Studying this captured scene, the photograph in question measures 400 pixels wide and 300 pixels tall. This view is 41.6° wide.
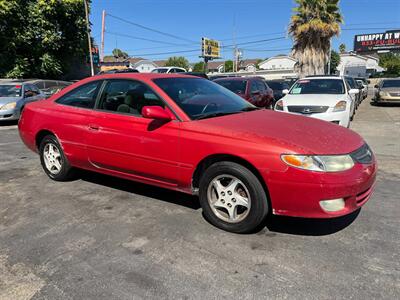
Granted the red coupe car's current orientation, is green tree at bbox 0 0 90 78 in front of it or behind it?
behind

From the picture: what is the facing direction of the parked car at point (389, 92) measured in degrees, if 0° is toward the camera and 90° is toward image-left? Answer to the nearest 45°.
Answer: approximately 0°

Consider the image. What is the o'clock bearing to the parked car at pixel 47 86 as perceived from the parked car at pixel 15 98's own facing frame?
the parked car at pixel 47 86 is roughly at 5 o'clock from the parked car at pixel 15 98.

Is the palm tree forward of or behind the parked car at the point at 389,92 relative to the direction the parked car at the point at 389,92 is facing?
behind

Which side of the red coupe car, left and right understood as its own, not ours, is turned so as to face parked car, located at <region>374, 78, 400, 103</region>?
left

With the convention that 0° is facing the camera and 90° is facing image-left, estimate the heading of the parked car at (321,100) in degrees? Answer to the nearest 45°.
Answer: approximately 0°

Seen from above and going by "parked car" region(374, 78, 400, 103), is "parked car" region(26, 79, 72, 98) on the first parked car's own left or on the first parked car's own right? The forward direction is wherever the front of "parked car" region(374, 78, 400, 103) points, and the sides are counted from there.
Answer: on the first parked car's own right

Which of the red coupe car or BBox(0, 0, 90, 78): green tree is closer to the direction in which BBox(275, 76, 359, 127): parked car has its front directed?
the red coupe car
